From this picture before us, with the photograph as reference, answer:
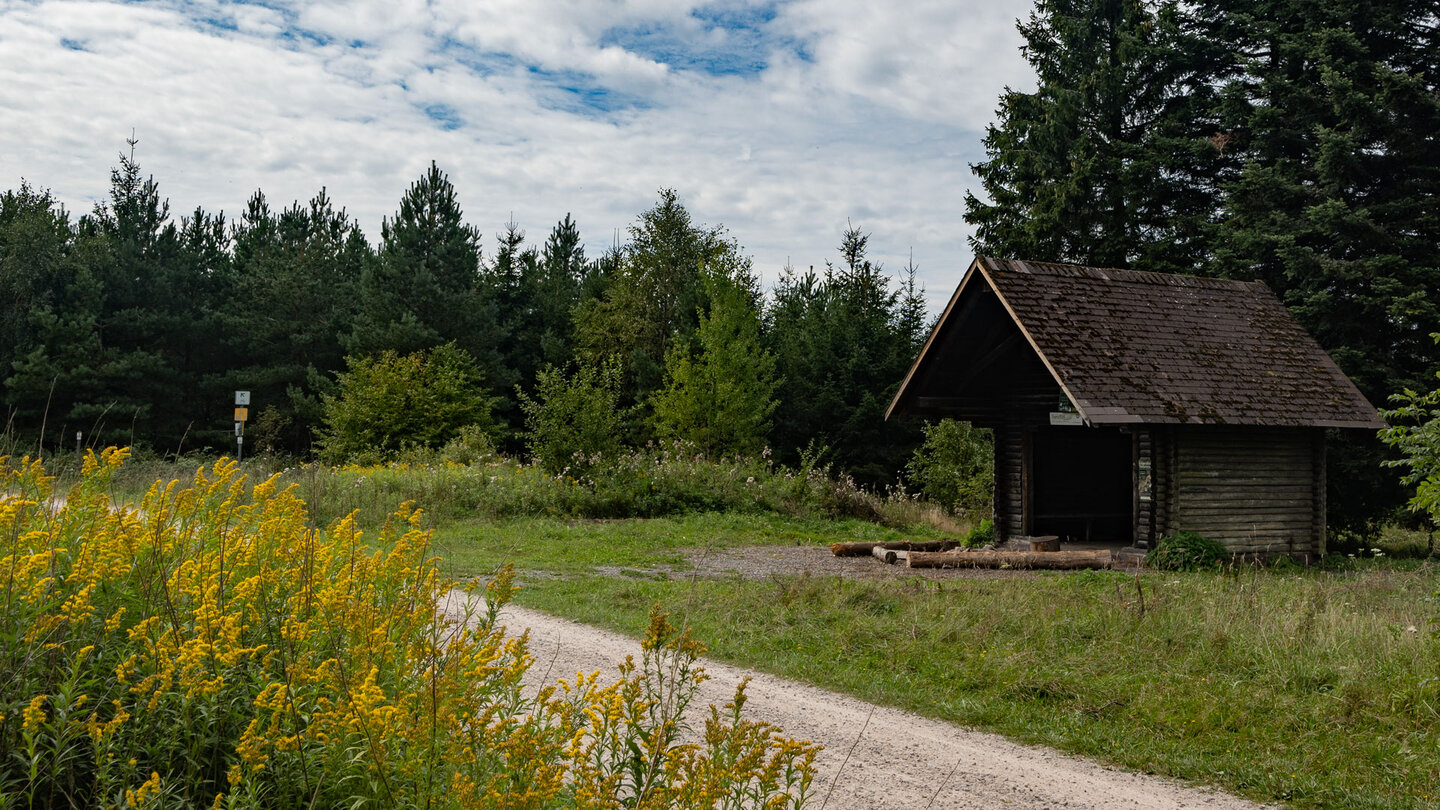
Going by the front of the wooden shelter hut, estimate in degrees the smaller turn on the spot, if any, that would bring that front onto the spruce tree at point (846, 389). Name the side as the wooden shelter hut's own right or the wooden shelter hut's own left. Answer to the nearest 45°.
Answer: approximately 90° to the wooden shelter hut's own right

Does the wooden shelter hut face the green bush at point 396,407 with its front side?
no

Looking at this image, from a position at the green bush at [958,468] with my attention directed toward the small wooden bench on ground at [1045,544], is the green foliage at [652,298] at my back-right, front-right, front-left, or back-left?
back-right

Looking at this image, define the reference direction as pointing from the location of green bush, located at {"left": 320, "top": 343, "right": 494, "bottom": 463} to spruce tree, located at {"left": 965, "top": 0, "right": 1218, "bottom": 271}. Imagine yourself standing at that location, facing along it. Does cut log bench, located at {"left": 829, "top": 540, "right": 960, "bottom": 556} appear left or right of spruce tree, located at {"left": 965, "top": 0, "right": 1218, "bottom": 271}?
right

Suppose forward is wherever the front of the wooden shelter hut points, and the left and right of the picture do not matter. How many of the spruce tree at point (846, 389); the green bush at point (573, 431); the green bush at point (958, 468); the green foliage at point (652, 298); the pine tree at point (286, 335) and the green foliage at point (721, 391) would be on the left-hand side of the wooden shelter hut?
0

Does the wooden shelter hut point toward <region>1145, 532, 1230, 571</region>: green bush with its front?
no

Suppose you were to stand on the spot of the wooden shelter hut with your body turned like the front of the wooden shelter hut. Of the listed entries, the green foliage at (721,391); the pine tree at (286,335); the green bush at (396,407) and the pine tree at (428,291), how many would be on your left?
0

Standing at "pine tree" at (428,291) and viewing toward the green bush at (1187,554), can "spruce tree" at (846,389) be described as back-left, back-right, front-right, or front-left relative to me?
front-left

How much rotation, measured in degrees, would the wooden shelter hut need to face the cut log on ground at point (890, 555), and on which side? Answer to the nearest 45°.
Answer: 0° — it already faces it

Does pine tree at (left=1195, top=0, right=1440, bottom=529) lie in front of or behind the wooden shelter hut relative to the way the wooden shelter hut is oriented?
behind

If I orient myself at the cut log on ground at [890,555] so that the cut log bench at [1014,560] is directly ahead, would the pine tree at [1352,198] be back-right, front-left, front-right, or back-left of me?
front-left

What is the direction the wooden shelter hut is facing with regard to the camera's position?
facing the viewer and to the left of the viewer

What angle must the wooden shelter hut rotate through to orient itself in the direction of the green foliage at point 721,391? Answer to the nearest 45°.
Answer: approximately 90° to its right

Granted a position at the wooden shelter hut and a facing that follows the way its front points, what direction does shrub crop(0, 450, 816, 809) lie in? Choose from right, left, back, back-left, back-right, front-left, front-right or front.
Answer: front-left

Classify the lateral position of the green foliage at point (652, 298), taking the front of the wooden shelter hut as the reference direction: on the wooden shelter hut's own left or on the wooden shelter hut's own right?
on the wooden shelter hut's own right
